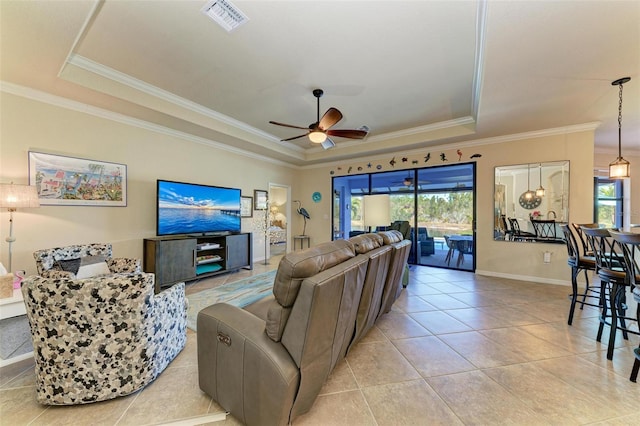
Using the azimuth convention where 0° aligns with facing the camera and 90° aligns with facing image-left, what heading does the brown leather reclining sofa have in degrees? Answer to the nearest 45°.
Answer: approximately 135°

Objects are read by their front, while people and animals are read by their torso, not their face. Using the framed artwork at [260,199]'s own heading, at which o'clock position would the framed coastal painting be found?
The framed coastal painting is roughly at 3 o'clock from the framed artwork.

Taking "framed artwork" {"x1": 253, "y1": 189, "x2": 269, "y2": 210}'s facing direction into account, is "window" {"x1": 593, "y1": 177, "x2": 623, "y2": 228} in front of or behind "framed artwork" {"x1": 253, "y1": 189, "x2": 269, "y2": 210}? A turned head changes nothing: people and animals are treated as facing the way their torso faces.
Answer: in front

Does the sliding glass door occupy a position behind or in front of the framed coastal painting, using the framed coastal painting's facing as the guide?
in front

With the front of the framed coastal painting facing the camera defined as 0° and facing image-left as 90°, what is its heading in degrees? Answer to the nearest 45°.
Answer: approximately 315°

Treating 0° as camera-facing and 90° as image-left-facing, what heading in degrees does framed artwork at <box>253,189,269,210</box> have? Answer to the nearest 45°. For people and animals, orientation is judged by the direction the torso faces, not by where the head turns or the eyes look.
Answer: approximately 315°

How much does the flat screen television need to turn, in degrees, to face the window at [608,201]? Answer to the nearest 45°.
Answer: approximately 45° to its left

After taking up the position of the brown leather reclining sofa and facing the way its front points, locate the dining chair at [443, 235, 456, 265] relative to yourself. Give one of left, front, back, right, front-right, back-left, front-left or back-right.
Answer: right

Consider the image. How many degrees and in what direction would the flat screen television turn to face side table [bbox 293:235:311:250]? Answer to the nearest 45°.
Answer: approximately 90° to its left

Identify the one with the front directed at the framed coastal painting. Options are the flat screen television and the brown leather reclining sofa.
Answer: the brown leather reclining sofa

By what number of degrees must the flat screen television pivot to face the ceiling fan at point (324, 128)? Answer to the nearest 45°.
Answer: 0° — it already faces it

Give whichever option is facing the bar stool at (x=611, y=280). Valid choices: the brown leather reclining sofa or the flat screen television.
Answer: the flat screen television
